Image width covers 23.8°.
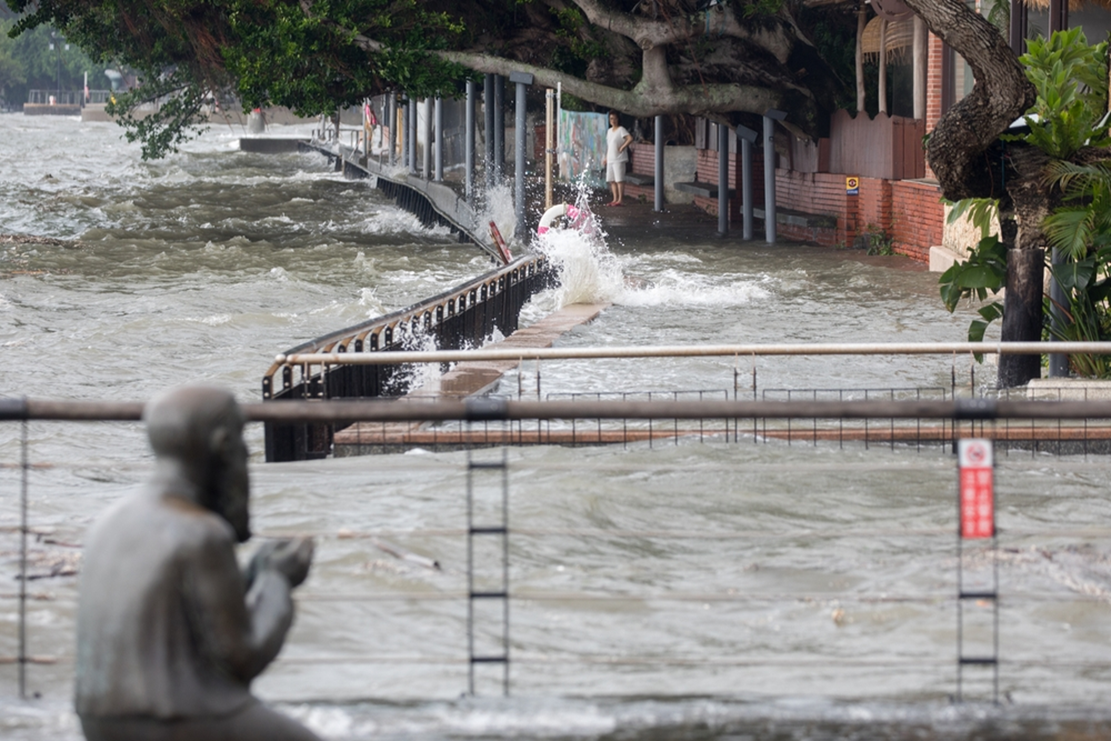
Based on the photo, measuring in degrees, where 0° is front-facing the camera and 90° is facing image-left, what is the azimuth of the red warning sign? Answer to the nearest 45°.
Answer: approximately 0°

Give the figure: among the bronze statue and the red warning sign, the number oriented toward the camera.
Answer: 1

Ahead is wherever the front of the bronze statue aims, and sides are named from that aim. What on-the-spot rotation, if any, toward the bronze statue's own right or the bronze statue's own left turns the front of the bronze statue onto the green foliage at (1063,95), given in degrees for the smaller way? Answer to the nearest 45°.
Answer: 0° — it already faces it

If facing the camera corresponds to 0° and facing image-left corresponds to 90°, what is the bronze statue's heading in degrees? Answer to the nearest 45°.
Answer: approximately 225°

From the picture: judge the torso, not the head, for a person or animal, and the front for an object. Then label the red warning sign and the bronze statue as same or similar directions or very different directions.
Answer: very different directions

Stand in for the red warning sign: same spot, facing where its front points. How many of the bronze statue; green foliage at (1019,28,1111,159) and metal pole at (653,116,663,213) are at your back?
2

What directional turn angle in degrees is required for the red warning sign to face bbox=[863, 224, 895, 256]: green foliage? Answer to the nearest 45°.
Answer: approximately 180°
